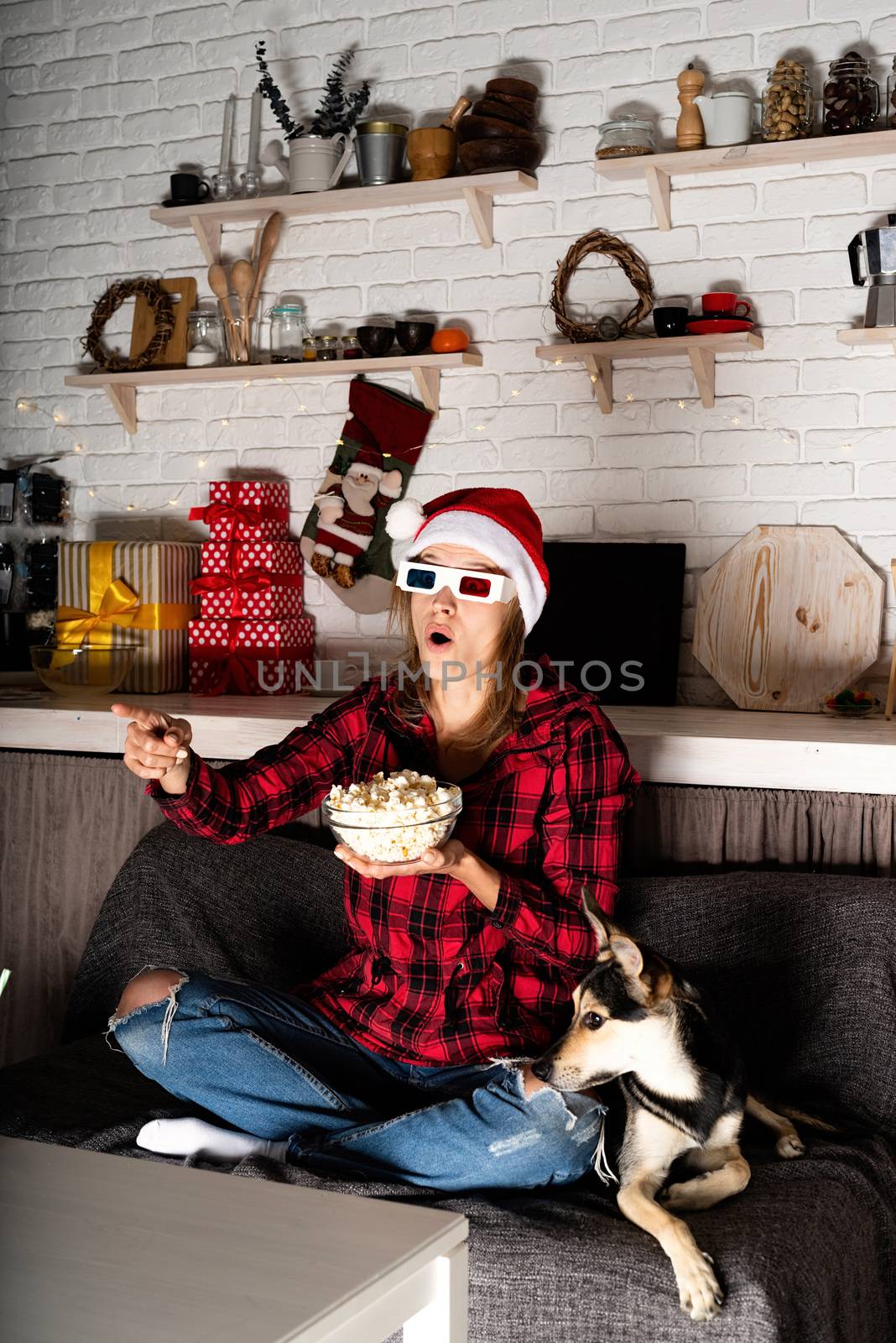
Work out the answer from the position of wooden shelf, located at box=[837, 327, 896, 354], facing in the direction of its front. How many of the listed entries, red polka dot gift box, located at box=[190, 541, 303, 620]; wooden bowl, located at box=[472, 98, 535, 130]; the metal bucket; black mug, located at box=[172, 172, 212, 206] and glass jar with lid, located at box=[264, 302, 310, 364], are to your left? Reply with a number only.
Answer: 0

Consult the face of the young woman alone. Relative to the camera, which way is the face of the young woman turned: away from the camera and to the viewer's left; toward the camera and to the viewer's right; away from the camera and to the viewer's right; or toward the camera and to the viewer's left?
toward the camera and to the viewer's left

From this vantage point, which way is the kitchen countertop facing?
toward the camera

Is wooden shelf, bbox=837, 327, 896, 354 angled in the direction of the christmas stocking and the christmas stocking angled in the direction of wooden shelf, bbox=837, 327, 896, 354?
no

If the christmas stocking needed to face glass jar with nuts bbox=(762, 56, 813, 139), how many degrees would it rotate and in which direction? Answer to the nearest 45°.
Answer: approximately 45° to its left

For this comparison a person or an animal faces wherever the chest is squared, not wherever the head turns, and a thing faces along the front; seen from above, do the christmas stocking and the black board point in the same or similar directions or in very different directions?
same or similar directions

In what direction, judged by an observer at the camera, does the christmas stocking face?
facing the viewer

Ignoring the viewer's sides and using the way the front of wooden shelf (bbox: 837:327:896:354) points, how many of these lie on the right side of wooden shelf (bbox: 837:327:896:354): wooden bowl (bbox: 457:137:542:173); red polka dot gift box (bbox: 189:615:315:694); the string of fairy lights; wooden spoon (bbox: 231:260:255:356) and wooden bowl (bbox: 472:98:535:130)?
5

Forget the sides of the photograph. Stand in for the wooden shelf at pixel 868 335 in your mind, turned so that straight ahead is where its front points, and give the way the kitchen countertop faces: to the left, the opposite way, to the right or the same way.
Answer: the same way

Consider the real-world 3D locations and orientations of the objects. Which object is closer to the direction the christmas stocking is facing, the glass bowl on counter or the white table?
the white table

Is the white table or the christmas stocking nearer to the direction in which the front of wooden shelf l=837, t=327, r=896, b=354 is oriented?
the white table

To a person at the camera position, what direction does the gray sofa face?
facing the viewer and to the left of the viewer

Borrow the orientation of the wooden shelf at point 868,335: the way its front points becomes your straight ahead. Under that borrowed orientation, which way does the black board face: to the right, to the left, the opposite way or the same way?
the same way

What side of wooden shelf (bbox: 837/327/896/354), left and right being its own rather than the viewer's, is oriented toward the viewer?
front

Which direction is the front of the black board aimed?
toward the camera
